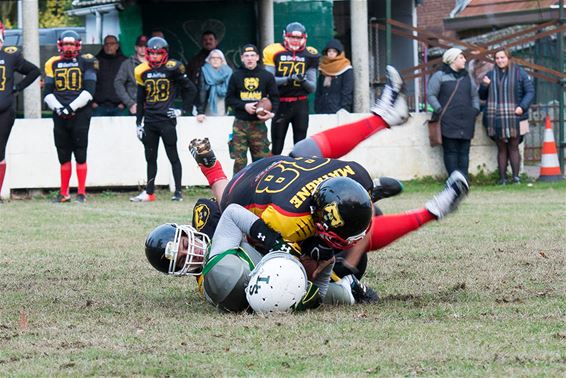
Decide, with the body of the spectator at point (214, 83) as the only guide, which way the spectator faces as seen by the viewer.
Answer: toward the camera

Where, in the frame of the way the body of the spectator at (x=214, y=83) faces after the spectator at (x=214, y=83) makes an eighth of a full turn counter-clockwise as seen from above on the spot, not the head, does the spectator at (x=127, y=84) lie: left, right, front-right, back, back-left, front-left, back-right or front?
back-right

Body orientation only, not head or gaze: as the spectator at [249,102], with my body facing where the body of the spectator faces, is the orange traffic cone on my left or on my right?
on my left

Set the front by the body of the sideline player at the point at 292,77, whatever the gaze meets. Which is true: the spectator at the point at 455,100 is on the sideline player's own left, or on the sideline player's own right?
on the sideline player's own left

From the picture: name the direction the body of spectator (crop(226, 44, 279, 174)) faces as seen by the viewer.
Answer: toward the camera

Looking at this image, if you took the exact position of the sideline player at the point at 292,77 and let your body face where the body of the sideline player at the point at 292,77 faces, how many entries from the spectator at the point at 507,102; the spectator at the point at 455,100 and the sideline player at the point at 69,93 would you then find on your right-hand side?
1

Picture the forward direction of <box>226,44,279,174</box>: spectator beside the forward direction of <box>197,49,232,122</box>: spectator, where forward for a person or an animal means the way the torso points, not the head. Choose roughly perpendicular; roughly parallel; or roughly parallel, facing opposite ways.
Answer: roughly parallel

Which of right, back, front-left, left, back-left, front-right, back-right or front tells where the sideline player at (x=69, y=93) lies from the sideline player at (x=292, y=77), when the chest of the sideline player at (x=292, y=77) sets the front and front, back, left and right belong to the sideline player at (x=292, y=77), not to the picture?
right

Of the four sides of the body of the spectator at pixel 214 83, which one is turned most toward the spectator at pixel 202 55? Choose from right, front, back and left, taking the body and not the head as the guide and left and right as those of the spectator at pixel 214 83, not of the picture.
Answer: back

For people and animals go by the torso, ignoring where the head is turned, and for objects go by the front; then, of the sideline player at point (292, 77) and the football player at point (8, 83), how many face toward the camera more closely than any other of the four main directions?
2

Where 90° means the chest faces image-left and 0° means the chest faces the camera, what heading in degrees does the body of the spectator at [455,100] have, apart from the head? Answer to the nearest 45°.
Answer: approximately 315°

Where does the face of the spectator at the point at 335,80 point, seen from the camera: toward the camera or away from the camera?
toward the camera

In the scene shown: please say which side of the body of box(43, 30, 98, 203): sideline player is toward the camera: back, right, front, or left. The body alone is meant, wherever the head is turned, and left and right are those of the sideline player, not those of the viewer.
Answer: front
